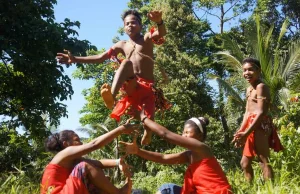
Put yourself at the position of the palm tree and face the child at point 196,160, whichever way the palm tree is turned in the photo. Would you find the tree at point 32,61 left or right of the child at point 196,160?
right

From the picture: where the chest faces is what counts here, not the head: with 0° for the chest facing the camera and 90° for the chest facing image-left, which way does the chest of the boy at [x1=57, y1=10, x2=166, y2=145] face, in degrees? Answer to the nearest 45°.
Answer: approximately 45°

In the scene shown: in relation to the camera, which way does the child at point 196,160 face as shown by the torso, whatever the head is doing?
to the viewer's left

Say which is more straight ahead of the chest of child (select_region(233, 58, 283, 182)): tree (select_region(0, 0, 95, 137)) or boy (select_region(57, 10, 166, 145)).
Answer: the boy

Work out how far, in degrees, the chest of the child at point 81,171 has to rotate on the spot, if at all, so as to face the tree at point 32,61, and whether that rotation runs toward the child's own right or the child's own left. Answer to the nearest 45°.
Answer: approximately 90° to the child's own left

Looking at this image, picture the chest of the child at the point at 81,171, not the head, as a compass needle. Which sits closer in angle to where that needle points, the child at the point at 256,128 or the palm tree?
the child

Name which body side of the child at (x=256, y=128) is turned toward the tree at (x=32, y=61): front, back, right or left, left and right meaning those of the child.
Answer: right

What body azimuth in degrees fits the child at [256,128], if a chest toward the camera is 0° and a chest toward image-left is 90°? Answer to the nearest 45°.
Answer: approximately 45°

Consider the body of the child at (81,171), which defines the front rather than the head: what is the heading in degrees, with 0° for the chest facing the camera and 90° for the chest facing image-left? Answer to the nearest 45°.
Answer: approximately 270°
